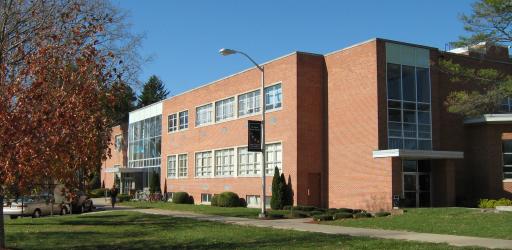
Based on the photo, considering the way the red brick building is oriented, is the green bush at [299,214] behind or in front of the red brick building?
in front

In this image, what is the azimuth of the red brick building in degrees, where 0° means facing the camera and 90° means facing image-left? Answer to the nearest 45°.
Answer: approximately 45°

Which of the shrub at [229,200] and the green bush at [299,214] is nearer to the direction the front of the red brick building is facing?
the green bush

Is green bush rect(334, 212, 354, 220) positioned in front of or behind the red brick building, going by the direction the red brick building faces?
in front

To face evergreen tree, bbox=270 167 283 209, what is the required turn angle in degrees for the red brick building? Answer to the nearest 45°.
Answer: approximately 45° to its right

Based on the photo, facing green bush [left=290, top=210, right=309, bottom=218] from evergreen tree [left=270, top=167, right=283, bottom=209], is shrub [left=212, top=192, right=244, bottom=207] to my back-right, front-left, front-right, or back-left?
back-right

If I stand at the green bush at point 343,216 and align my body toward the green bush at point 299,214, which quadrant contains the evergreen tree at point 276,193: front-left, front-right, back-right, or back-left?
front-right

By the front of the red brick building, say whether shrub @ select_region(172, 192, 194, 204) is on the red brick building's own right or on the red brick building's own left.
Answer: on the red brick building's own right

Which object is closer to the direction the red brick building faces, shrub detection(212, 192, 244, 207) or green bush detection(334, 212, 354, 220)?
the green bush

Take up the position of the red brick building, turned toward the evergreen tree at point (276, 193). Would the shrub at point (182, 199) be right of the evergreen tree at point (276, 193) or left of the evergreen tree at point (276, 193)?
right
